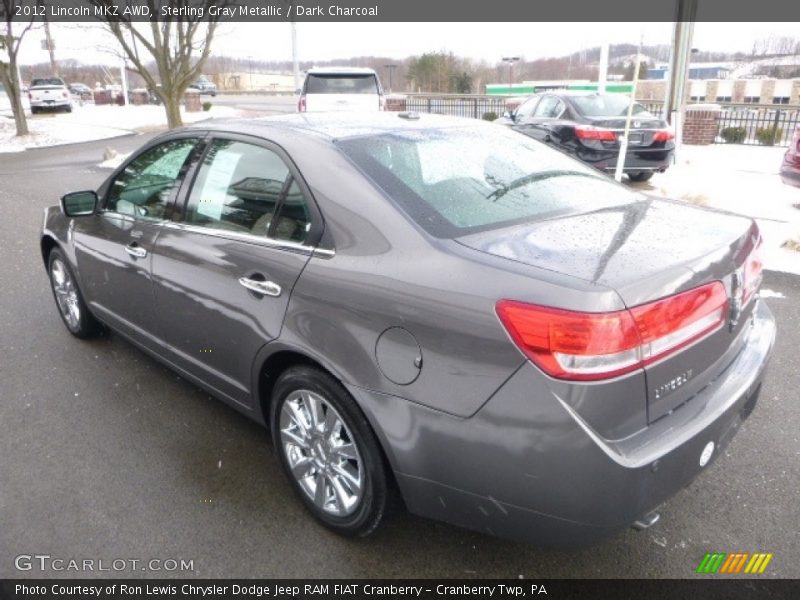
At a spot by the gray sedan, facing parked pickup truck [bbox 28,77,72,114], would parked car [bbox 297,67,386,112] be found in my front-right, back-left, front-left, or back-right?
front-right

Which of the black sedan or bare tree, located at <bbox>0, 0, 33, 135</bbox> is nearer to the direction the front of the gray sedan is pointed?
the bare tree

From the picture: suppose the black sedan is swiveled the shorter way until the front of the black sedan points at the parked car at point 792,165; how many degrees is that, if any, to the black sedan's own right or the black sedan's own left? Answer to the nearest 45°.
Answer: approximately 180°

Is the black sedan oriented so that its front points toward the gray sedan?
no

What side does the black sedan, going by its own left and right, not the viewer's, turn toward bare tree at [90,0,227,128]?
front

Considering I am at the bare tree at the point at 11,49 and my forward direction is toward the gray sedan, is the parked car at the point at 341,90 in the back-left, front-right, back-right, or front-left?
front-left

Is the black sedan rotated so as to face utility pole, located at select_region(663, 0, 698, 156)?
no

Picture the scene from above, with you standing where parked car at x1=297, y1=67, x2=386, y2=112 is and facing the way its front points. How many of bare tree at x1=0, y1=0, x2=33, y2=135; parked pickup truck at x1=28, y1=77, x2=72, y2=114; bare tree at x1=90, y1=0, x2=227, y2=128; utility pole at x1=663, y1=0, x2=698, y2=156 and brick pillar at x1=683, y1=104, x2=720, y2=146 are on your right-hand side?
2

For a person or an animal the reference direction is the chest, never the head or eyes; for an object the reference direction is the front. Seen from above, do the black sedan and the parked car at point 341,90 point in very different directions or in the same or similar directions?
same or similar directions

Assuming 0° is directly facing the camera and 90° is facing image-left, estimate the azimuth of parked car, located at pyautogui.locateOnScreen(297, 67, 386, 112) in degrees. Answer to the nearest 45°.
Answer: approximately 180°

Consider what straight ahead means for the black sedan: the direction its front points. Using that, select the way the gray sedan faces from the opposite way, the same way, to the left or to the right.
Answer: the same way

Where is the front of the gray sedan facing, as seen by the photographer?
facing away from the viewer and to the left of the viewer

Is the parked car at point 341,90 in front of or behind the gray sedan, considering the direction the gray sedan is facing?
in front

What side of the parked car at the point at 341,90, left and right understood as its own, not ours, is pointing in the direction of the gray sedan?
back
